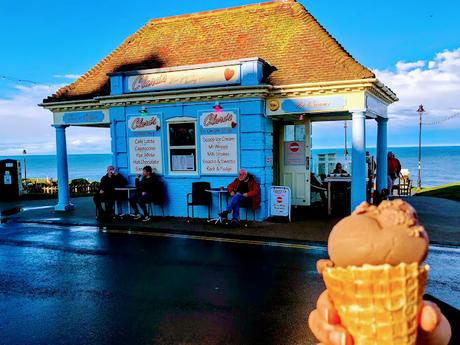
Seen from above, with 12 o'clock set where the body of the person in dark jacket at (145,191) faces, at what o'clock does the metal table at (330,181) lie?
The metal table is roughly at 8 o'clock from the person in dark jacket.

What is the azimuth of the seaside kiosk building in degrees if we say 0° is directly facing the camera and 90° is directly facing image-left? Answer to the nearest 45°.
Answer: approximately 0°

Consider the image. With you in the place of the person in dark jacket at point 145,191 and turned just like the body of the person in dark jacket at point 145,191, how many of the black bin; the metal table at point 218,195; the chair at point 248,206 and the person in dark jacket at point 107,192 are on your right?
2

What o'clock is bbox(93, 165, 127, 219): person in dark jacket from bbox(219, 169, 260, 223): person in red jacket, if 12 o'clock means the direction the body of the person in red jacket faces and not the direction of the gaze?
The person in dark jacket is roughly at 2 o'clock from the person in red jacket.

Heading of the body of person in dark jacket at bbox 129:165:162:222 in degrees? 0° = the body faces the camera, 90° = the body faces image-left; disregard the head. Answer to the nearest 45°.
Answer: approximately 45°

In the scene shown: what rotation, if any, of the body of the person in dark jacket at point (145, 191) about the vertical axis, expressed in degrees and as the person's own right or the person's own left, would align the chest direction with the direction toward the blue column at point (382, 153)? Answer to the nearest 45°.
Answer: approximately 135° to the person's own left

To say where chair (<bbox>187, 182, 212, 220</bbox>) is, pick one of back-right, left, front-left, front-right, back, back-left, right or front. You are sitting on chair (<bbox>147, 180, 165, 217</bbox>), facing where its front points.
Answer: back-left

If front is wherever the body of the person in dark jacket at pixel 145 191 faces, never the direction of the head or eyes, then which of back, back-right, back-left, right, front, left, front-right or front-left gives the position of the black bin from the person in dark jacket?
right

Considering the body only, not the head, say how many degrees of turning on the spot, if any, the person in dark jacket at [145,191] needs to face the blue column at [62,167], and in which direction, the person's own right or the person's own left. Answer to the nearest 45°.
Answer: approximately 90° to the person's own right
